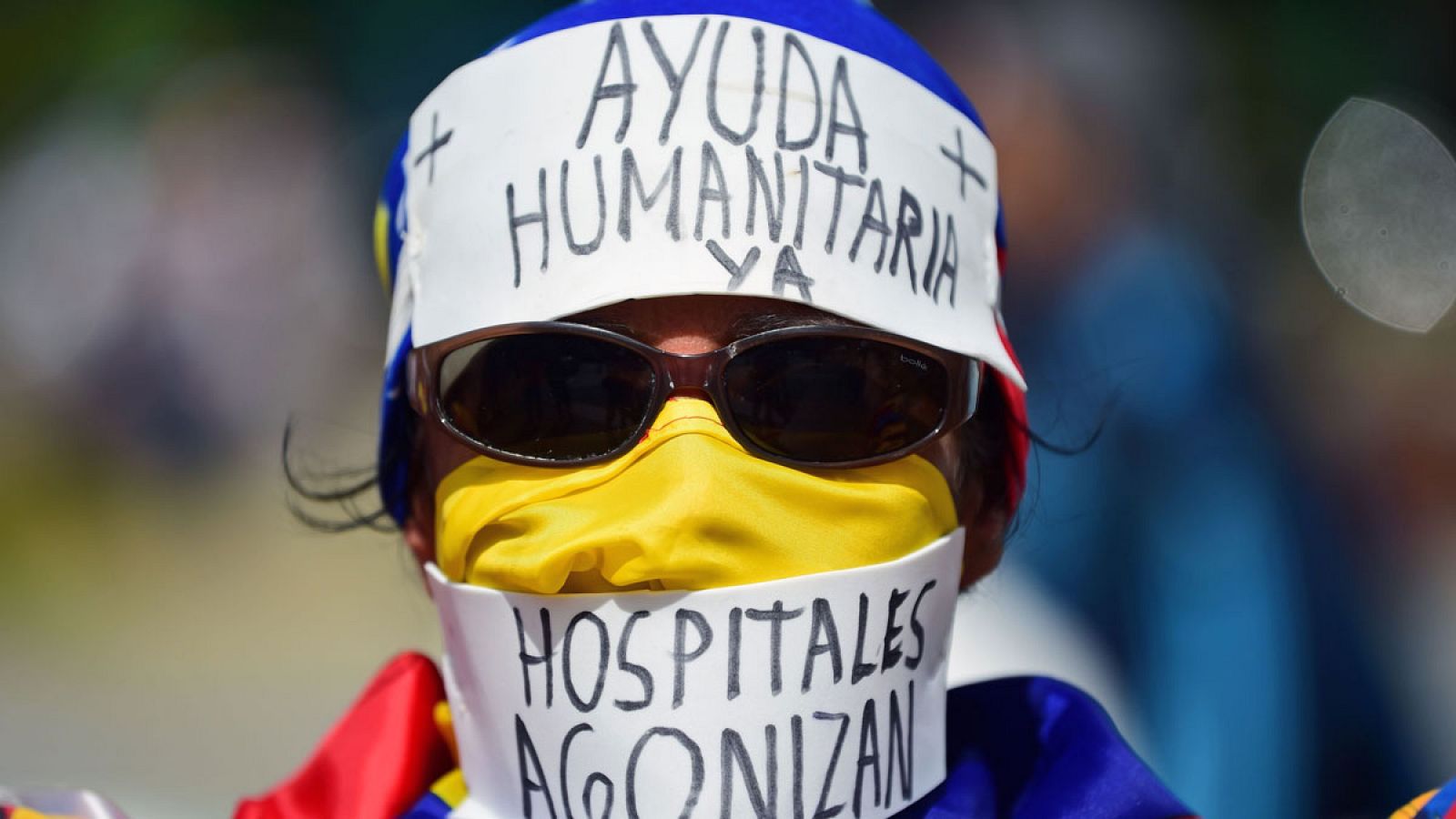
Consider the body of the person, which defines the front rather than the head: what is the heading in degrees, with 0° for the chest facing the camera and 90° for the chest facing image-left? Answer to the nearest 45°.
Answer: approximately 0°
